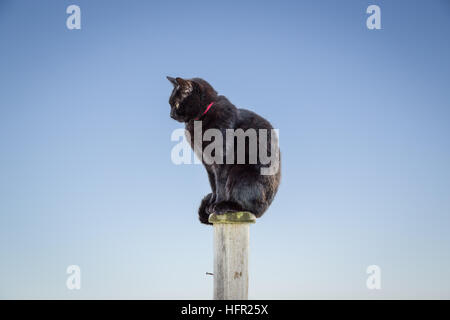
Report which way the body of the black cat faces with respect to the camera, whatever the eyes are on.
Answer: to the viewer's left
